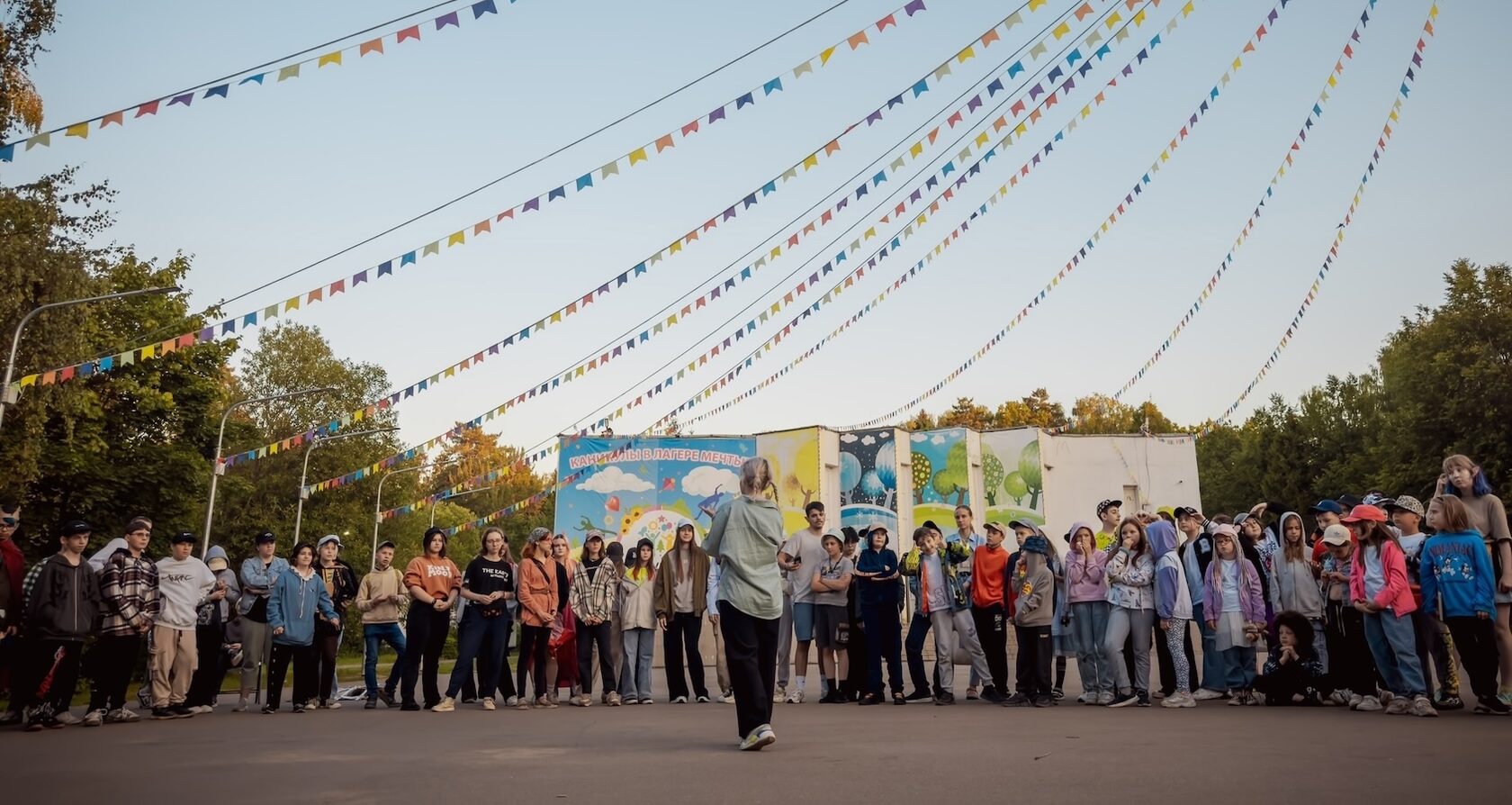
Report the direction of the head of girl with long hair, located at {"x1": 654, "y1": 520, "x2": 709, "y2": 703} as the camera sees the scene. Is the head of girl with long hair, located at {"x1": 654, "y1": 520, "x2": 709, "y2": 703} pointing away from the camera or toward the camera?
toward the camera

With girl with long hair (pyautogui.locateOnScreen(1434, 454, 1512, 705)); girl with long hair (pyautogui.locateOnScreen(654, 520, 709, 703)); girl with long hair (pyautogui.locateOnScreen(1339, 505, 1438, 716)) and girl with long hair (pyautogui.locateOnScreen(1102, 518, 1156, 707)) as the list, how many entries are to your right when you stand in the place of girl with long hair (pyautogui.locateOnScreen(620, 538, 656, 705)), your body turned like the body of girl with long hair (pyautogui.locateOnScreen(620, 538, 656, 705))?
0

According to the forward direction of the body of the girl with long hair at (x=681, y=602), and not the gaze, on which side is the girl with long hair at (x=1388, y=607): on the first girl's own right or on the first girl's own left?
on the first girl's own left

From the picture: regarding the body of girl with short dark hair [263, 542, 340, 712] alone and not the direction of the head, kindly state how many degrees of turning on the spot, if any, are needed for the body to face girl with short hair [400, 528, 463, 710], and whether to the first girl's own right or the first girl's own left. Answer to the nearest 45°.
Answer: approximately 45° to the first girl's own left

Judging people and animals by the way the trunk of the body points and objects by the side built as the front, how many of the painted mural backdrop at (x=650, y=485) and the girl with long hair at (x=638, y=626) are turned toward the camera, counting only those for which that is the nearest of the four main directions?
2

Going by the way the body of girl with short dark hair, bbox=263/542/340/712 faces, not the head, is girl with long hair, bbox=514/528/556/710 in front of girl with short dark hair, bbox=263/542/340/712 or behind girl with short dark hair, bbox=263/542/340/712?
in front

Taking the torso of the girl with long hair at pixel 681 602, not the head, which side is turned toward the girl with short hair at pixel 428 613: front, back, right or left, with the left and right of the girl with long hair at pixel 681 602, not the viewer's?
right

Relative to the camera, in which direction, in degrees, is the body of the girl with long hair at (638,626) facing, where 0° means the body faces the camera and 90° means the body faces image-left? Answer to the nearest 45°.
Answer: approximately 0°

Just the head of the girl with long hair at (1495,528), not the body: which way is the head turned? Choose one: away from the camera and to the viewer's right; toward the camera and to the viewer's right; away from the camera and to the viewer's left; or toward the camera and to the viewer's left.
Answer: toward the camera and to the viewer's left

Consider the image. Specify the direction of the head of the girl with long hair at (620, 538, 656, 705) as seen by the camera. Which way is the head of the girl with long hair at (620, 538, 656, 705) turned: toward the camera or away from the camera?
toward the camera

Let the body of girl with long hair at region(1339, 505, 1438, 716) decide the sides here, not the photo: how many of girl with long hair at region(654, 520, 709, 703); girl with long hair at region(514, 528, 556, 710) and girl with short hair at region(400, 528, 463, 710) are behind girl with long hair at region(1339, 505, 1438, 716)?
0

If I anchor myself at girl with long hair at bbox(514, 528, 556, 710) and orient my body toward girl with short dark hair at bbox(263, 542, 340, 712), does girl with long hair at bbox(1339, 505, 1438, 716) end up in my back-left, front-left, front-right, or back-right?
back-left

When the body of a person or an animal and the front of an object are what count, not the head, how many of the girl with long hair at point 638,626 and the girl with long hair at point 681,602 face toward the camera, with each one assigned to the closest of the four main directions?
2

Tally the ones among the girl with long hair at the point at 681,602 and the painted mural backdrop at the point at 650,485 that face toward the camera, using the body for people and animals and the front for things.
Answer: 2

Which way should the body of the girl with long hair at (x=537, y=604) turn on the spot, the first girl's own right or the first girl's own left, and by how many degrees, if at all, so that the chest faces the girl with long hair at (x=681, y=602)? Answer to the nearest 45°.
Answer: approximately 45° to the first girl's own left

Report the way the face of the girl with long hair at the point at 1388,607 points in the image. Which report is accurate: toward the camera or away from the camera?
toward the camera

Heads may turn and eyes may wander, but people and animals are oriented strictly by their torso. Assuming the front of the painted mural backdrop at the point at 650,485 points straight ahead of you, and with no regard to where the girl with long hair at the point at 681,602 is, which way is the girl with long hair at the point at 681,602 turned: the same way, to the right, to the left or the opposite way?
the same way

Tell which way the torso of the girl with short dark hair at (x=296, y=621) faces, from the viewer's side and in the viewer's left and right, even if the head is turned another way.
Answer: facing the viewer and to the right of the viewer

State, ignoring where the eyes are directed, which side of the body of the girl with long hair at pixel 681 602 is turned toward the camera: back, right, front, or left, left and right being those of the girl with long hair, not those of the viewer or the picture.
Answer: front

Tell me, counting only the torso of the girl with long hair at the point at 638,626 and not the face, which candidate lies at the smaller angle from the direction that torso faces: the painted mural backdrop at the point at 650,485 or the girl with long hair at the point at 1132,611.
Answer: the girl with long hair

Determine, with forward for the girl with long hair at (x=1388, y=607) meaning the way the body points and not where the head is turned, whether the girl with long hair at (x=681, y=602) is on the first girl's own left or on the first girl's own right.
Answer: on the first girl's own right

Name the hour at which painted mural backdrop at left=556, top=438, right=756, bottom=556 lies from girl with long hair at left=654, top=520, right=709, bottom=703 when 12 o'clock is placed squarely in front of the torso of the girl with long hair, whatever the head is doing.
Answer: The painted mural backdrop is roughly at 6 o'clock from the girl with long hair.

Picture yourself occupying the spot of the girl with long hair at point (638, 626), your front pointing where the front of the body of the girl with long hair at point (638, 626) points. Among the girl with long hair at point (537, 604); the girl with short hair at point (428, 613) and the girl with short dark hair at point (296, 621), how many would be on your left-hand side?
0
